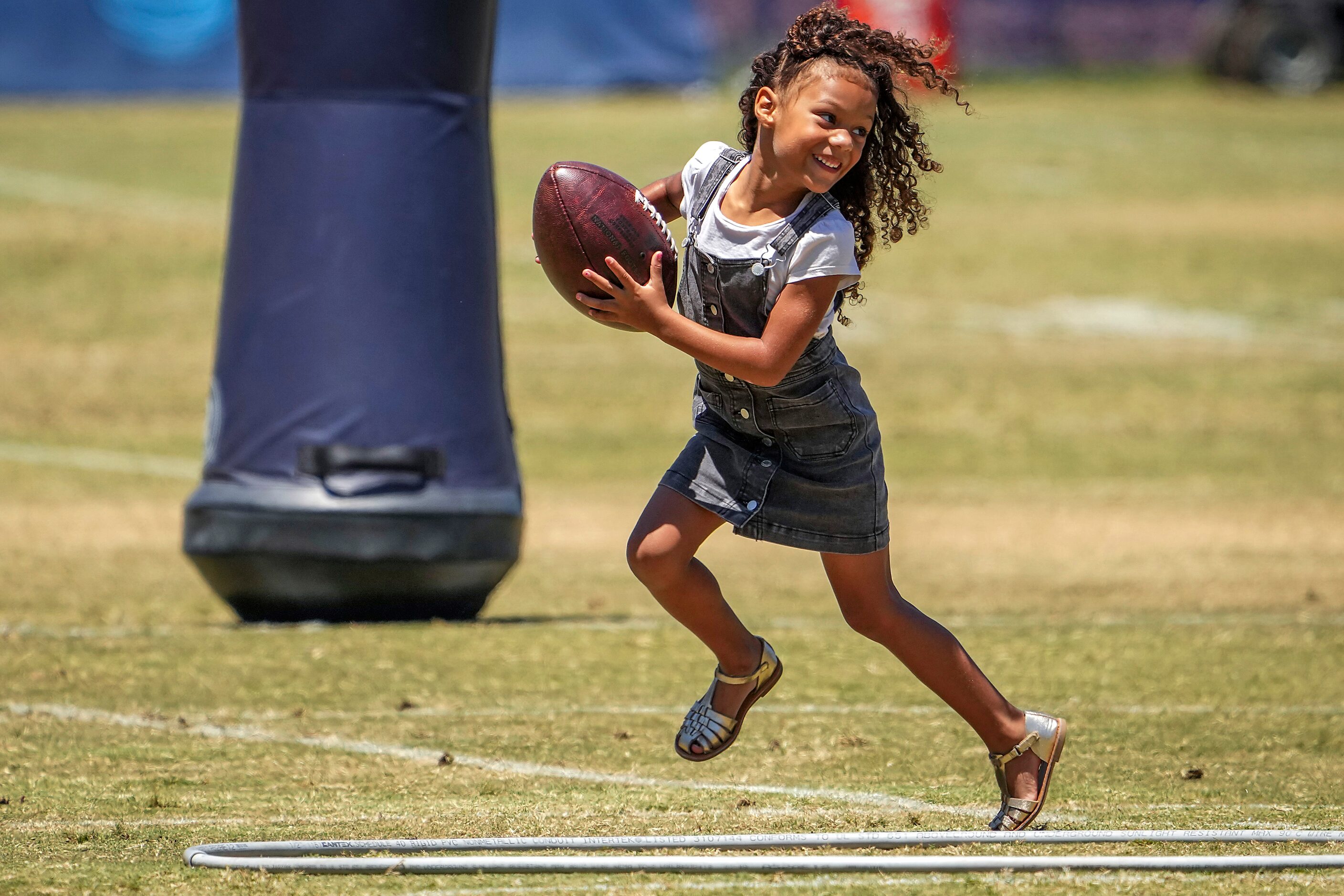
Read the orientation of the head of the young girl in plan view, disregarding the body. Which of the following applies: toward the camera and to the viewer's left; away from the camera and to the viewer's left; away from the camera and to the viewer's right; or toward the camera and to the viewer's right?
toward the camera and to the viewer's right

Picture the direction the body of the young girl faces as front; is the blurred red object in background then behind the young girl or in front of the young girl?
behind

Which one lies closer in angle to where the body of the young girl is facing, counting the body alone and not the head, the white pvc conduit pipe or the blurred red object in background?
the white pvc conduit pipe

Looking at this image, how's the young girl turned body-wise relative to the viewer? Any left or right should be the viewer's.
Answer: facing the viewer and to the left of the viewer
